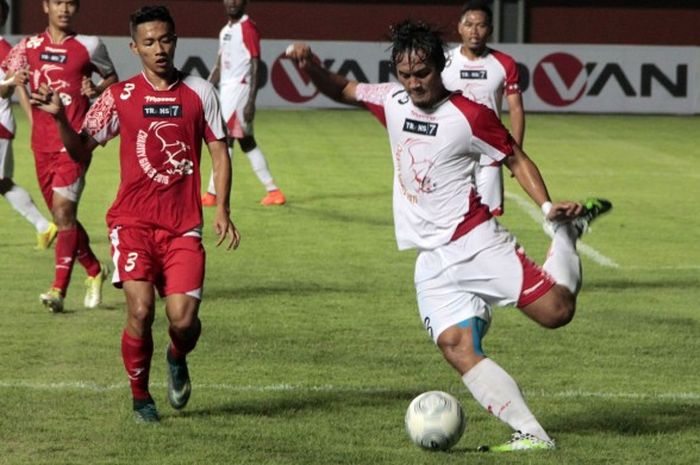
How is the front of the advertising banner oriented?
toward the camera

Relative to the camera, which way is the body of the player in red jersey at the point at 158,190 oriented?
toward the camera

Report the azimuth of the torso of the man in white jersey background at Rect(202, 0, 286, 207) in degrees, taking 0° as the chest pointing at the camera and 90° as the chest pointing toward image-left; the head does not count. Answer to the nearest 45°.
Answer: approximately 45°

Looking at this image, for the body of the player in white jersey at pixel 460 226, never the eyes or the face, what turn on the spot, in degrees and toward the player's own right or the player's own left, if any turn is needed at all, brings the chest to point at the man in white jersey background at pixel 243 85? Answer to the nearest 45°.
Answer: approximately 135° to the player's own right

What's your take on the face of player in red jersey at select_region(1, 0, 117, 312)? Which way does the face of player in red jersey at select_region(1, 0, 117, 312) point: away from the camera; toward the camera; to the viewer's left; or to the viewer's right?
toward the camera

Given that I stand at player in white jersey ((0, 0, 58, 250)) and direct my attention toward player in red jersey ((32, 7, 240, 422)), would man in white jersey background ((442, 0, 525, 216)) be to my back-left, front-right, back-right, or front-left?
front-left

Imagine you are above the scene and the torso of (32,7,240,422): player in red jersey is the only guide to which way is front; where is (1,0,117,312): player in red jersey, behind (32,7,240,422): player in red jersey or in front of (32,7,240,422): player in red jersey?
behind

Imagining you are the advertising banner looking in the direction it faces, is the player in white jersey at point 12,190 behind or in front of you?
in front

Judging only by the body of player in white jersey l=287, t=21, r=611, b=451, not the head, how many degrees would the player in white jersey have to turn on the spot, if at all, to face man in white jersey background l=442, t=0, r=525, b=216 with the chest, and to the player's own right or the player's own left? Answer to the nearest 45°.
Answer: approximately 135° to the player's own right

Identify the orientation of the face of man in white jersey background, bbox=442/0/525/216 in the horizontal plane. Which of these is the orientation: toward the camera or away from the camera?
toward the camera

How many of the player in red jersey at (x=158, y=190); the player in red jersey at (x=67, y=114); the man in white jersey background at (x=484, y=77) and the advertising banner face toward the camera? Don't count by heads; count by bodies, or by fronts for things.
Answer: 4

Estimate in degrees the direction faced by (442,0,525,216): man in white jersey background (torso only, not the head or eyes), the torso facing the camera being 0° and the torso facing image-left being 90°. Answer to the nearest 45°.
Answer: approximately 0°

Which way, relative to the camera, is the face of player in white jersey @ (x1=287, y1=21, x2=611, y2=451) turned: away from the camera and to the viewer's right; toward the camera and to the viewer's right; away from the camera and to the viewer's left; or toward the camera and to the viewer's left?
toward the camera and to the viewer's left

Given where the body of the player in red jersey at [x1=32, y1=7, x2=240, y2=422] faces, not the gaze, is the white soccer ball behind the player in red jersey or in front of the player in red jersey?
in front
